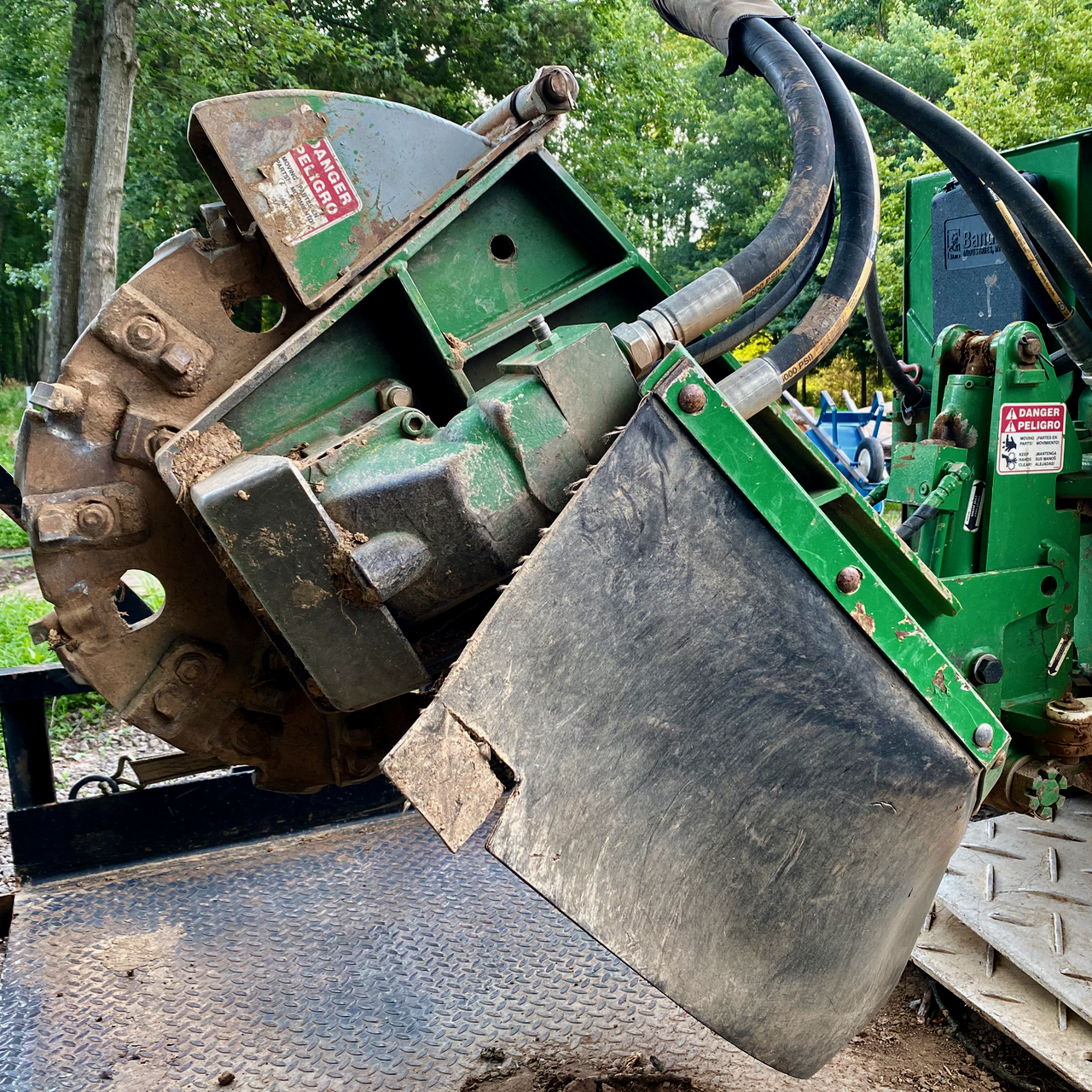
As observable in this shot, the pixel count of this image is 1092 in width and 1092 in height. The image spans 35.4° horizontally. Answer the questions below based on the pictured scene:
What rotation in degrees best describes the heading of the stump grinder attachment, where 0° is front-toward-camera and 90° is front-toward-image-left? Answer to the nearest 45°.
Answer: approximately 90°

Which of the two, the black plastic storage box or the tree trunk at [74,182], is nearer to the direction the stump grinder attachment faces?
the tree trunk

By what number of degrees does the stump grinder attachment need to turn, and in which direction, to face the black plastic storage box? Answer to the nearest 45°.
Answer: approximately 135° to its right

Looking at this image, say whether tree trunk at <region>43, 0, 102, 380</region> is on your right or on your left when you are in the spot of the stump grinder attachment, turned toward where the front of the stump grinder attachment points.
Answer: on your right

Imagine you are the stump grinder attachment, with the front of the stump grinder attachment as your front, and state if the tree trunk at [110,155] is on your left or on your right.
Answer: on your right
